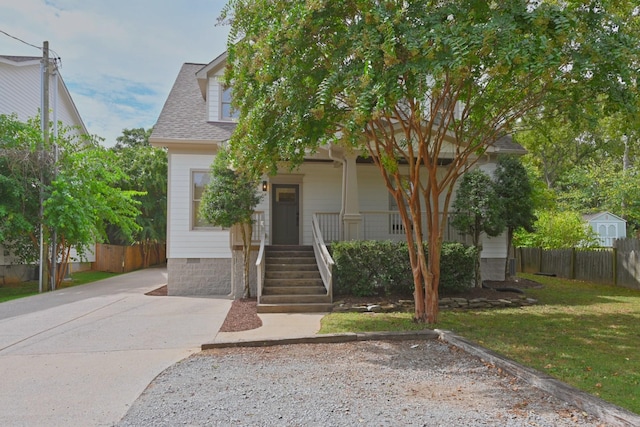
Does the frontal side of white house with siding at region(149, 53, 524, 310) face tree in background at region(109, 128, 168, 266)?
no

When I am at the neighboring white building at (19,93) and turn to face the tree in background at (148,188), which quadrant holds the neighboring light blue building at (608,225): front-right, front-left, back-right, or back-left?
front-right

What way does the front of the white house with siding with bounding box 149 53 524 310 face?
toward the camera

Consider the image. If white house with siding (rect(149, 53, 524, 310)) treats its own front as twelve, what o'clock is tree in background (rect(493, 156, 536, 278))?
The tree in background is roughly at 9 o'clock from the white house with siding.

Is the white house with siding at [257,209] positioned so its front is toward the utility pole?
no

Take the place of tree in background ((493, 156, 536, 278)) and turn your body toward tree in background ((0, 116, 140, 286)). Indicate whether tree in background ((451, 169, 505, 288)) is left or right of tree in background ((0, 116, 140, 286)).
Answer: left

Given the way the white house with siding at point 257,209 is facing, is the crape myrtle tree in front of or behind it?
in front

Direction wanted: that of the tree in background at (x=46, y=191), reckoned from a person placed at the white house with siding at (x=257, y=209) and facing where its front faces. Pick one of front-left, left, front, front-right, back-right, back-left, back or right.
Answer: right

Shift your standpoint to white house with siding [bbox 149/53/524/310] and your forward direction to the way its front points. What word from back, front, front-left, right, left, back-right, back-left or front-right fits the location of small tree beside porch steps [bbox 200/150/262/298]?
front

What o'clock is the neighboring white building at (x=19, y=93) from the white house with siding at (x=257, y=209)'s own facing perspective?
The neighboring white building is roughly at 4 o'clock from the white house with siding.

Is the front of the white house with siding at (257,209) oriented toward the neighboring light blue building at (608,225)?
no

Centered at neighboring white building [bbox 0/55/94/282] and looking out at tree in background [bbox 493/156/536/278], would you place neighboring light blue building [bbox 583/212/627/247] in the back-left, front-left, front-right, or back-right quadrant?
front-left

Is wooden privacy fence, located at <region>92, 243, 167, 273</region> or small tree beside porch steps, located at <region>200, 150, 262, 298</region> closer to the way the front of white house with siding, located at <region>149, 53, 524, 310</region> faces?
the small tree beside porch steps

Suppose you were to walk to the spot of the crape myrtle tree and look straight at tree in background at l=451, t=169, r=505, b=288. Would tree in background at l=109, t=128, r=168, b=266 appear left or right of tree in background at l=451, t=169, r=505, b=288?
left
